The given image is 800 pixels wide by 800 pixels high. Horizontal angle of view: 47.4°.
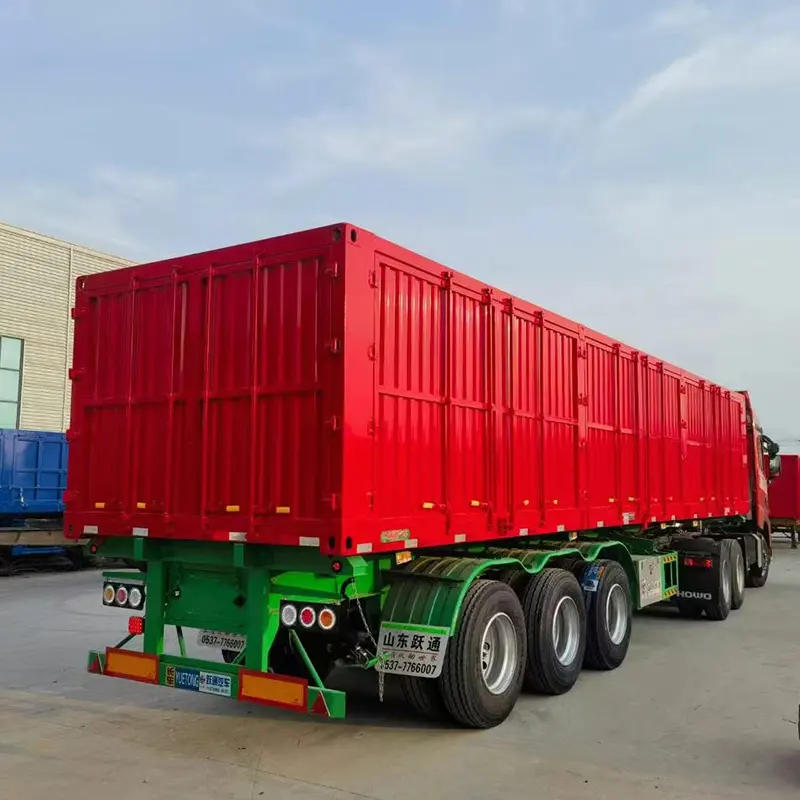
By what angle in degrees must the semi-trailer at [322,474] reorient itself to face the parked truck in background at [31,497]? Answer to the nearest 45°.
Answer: approximately 90° to its left

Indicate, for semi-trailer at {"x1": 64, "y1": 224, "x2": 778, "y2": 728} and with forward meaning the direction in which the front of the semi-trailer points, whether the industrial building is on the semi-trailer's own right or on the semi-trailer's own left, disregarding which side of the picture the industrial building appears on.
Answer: on the semi-trailer's own left

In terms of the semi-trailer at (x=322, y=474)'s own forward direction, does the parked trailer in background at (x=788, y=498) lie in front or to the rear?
in front

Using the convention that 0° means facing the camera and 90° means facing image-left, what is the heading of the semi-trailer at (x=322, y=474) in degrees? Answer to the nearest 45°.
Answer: approximately 225°

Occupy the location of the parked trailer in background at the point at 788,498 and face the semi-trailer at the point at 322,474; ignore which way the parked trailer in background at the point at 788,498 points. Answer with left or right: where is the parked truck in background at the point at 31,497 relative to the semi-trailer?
right

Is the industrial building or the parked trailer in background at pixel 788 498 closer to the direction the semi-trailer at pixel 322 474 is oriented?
the parked trailer in background
